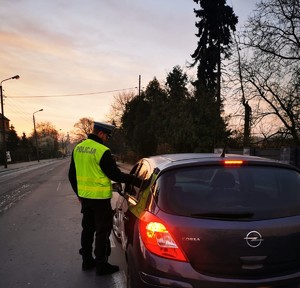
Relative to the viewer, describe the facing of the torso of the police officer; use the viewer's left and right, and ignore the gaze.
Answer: facing away from the viewer and to the right of the viewer
